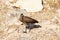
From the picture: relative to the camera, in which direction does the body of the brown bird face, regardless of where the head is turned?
to the viewer's left
